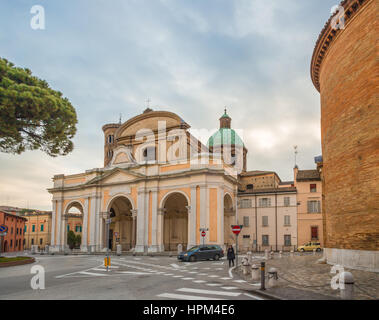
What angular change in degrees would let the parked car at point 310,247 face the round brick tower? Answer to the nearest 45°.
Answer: approximately 90° to its left

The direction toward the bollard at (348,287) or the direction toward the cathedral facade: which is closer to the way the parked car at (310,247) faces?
the cathedral facade

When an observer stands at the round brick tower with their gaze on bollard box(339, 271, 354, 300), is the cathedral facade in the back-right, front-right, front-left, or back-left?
back-right

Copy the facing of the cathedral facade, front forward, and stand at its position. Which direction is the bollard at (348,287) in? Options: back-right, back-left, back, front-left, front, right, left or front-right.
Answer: front-left

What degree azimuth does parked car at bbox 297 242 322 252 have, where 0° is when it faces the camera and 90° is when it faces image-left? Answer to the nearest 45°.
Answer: approximately 90°

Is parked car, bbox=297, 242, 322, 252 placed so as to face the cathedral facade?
yes

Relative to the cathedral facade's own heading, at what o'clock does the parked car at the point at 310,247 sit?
The parked car is roughly at 8 o'clock from the cathedral facade.

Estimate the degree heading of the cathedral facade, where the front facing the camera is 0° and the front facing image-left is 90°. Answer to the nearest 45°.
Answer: approximately 45°
